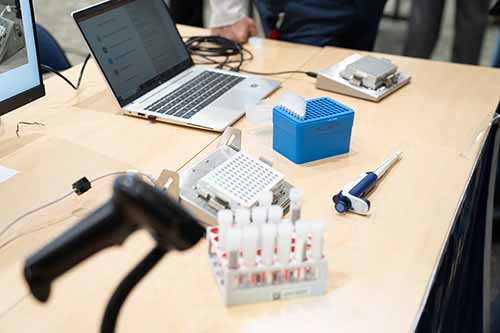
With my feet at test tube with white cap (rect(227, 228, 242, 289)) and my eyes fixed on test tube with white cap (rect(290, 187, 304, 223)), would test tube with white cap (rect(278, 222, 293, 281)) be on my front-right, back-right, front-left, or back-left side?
front-right

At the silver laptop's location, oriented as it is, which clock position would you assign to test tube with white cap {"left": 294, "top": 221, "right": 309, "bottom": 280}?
The test tube with white cap is roughly at 1 o'clock from the silver laptop.

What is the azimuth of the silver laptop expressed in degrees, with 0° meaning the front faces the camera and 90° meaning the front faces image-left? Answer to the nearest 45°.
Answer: approximately 315°

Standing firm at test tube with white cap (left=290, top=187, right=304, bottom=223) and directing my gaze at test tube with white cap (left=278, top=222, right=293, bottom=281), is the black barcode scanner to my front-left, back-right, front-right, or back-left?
front-right

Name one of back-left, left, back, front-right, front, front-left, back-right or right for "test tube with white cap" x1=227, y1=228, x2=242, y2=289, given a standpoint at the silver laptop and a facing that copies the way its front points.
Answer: front-right

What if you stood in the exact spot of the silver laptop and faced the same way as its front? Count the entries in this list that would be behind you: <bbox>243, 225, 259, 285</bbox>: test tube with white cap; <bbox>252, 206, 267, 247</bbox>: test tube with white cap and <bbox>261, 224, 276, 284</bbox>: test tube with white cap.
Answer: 0

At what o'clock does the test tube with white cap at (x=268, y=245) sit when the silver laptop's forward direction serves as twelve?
The test tube with white cap is roughly at 1 o'clock from the silver laptop.

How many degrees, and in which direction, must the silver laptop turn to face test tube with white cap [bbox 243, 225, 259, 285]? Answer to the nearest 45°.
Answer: approximately 45° to its right

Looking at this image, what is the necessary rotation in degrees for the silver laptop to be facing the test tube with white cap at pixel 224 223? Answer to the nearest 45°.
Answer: approximately 45° to its right

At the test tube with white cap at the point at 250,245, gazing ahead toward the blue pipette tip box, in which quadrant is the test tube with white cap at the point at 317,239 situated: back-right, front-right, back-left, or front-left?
front-right

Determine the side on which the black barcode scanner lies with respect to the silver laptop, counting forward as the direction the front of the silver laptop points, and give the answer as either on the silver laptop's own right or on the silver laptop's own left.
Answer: on the silver laptop's own right

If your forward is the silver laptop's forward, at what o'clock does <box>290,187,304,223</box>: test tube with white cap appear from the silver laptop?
The test tube with white cap is roughly at 1 o'clock from the silver laptop.
